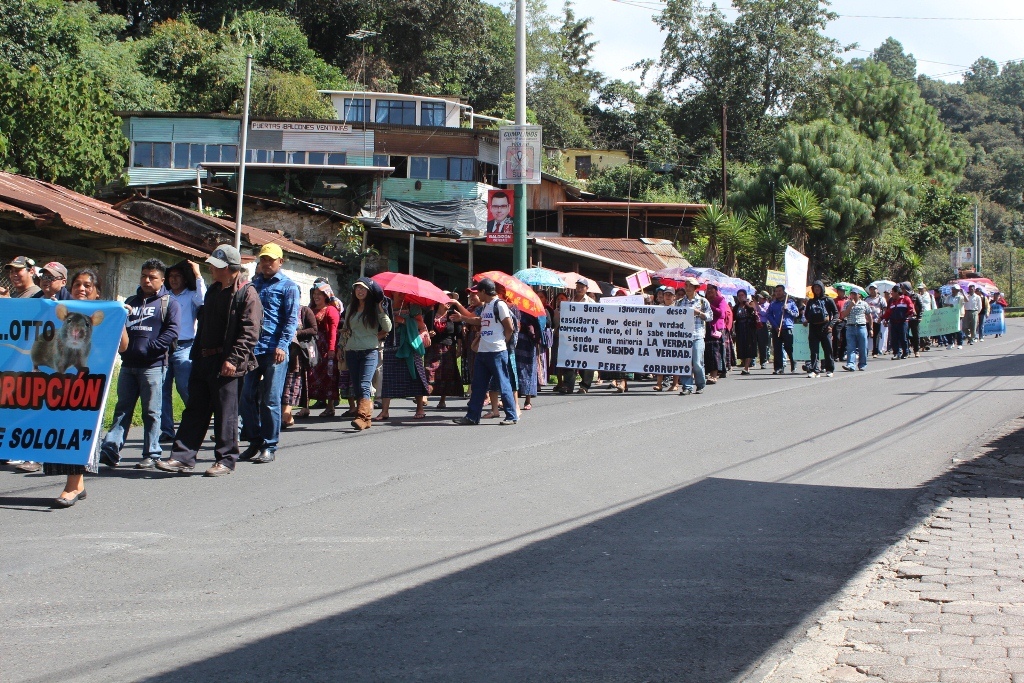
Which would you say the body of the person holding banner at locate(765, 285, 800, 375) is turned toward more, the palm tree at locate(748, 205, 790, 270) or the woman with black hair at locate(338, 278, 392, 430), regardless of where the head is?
the woman with black hair

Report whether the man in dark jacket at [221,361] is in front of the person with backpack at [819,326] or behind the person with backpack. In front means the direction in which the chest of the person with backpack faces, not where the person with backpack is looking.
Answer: in front

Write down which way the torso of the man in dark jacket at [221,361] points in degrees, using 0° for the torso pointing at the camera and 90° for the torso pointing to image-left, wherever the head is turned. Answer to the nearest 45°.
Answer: approximately 45°

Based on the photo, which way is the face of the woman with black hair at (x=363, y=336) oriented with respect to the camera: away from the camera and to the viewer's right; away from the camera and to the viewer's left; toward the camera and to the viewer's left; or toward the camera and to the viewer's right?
toward the camera and to the viewer's left

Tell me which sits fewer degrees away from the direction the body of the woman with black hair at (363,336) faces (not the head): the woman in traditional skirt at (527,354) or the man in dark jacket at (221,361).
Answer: the man in dark jacket

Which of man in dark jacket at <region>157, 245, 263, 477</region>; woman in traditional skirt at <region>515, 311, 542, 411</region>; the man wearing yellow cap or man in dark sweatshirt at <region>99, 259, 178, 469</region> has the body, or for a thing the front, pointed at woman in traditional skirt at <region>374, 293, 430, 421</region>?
woman in traditional skirt at <region>515, 311, 542, 411</region>

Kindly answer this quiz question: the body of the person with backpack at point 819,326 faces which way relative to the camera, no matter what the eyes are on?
toward the camera

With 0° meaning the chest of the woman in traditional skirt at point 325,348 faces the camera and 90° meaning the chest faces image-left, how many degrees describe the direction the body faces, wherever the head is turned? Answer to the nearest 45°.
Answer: approximately 45°

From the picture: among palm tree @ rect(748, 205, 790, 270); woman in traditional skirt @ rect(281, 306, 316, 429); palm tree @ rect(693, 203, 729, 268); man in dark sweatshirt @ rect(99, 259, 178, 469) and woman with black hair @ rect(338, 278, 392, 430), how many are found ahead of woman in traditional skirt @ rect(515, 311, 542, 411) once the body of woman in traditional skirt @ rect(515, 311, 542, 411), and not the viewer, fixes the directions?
3

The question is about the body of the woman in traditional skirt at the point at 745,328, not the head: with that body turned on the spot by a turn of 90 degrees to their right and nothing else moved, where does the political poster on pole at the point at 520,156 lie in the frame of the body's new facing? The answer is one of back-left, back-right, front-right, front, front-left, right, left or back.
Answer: left

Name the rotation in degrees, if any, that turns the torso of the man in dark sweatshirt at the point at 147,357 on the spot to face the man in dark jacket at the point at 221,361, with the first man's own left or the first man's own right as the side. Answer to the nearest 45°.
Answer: approximately 90° to the first man's own left

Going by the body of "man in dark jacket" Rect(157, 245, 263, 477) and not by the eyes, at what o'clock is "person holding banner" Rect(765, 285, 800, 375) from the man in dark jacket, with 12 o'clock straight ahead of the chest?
The person holding banner is roughly at 6 o'clock from the man in dark jacket.

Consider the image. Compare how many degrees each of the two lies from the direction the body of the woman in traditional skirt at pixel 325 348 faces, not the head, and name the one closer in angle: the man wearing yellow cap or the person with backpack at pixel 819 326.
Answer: the man wearing yellow cap

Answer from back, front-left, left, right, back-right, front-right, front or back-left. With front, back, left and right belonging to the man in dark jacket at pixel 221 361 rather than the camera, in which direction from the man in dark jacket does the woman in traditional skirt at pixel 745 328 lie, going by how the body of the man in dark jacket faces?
back

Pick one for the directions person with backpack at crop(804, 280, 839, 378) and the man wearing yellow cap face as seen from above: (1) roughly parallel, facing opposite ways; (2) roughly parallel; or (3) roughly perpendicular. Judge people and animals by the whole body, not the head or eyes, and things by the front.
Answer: roughly parallel

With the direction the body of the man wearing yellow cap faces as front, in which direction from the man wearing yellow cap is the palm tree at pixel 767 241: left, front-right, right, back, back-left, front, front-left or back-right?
back

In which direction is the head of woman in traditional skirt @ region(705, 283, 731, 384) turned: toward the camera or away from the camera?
toward the camera

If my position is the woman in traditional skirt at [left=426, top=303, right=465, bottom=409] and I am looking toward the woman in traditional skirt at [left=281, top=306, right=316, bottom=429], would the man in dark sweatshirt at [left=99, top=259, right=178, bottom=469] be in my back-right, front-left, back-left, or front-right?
front-left

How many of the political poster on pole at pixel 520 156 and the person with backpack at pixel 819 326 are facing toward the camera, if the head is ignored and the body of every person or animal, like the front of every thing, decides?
2
